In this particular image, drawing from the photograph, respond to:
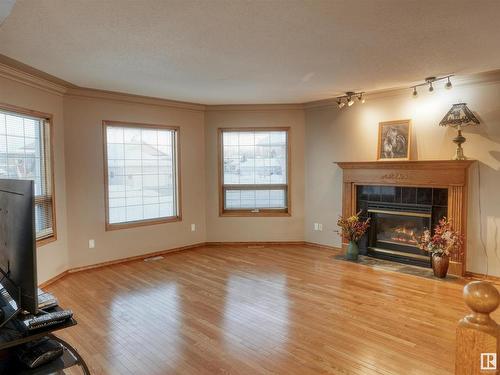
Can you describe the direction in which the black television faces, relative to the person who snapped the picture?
facing away from the viewer and to the right of the viewer

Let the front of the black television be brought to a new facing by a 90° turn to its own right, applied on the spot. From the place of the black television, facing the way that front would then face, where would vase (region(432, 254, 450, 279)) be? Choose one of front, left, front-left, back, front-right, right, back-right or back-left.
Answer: front-left

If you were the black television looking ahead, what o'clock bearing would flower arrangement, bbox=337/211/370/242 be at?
The flower arrangement is roughly at 1 o'clock from the black television.

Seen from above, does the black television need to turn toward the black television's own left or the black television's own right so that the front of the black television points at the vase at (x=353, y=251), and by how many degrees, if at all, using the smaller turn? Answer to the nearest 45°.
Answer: approximately 45° to the black television's own right

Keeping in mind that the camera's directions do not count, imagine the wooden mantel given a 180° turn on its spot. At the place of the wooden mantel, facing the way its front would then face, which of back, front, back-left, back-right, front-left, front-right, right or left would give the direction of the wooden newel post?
back-right

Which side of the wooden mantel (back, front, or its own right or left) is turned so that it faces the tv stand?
front

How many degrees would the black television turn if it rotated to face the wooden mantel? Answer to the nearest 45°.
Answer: approximately 45° to its right

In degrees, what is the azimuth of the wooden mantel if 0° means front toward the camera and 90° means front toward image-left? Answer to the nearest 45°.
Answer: approximately 45°

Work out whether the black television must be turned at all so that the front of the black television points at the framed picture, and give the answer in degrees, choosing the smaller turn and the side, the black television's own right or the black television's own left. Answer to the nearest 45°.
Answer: approximately 45° to the black television's own right
